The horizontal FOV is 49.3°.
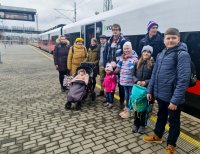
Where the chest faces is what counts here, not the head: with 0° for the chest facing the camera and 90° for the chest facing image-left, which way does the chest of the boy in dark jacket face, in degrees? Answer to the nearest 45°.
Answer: approximately 45°

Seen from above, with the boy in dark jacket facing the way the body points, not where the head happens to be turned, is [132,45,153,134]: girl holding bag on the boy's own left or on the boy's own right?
on the boy's own right

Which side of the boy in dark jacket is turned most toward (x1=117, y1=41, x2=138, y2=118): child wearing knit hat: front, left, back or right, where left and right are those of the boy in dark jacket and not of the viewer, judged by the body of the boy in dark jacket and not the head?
right

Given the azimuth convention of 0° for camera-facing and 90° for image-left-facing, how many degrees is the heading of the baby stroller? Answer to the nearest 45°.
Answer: approximately 45°

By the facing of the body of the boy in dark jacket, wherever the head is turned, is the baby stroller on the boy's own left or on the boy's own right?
on the boy's own right

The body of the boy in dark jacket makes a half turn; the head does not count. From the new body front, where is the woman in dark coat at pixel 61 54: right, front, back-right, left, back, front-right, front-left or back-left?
left

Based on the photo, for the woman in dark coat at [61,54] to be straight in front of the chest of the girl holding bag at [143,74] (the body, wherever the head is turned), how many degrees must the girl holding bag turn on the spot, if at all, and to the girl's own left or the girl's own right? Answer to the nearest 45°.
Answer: approximately 135° to the girl's own right

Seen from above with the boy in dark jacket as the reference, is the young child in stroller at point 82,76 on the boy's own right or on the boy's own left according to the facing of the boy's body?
on the boy's own right

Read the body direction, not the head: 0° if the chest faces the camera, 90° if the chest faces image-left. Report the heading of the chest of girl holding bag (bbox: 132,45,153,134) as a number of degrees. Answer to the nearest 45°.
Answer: approximately 0°

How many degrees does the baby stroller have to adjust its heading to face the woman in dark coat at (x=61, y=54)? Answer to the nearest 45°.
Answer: approximately 135° to its right

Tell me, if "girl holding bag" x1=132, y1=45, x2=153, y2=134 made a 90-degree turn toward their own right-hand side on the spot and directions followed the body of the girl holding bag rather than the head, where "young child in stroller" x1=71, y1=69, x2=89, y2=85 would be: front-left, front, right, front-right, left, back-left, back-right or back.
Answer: front-right

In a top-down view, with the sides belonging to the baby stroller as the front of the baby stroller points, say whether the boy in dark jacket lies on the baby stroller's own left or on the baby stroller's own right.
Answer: on the baby stroller's own left

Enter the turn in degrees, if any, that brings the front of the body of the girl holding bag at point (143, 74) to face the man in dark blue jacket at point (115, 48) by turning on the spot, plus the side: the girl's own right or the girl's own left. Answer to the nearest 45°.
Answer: approximately 135° to the girl's own right
